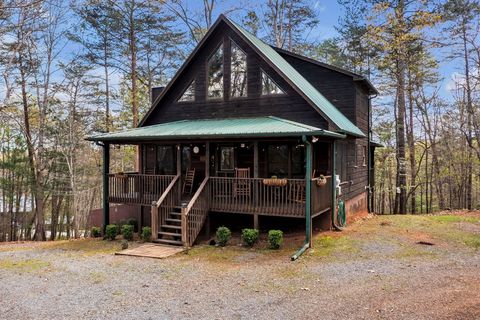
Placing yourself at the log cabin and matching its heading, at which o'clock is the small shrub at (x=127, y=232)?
The small shrub is roughly at 1 o'clock from the log cabin.

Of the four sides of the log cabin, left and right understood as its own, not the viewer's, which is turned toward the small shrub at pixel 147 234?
front

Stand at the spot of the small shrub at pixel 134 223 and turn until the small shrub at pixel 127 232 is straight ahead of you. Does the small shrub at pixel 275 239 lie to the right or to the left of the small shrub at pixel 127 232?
left

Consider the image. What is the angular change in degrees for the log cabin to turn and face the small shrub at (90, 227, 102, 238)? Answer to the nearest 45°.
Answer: approximately 45° to its right

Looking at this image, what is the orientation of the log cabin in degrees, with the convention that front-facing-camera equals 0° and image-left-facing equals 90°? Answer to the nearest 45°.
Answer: approximately 45°
